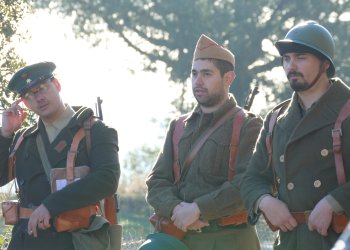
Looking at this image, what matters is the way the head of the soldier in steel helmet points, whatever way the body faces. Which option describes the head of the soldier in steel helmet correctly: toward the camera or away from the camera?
toward the camera

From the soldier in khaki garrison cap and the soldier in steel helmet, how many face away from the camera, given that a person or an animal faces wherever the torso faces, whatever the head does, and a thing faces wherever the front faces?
0

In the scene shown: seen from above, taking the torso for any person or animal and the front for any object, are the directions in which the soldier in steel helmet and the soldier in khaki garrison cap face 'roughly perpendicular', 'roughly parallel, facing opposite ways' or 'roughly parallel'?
roughly parallel

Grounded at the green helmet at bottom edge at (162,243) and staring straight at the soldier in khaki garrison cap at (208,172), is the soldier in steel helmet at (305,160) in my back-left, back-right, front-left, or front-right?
front-right

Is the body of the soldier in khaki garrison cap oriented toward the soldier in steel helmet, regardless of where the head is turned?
no

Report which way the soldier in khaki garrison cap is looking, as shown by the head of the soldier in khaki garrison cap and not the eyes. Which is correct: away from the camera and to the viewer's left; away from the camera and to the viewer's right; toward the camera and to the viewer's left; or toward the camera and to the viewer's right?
toward the camera and to the viewer's left

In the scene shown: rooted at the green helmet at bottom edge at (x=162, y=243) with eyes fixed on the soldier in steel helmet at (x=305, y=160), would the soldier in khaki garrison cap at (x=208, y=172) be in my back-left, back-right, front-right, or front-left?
front-left

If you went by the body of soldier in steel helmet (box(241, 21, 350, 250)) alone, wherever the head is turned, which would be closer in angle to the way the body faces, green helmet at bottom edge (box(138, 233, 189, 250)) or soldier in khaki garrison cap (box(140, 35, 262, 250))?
the green helmet at bottom edge

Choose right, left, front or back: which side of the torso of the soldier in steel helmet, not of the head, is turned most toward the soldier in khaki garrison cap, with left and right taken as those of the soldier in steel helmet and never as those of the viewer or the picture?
right

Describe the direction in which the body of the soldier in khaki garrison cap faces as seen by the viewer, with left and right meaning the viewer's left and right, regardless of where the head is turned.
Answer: facing the viewer and to the left of the viewer

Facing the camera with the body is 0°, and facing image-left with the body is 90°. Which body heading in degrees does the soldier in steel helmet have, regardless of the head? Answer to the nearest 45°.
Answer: approximately 45°

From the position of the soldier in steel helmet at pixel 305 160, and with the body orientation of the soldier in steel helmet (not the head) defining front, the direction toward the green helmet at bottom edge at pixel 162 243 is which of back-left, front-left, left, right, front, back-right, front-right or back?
front-right
